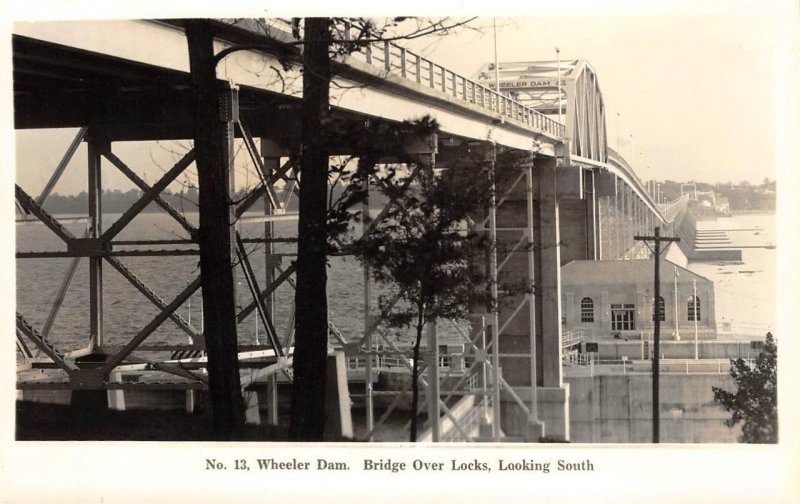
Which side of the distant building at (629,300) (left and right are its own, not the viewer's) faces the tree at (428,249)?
front

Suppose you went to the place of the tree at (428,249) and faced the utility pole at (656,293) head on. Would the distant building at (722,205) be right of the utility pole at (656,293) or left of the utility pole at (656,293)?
left

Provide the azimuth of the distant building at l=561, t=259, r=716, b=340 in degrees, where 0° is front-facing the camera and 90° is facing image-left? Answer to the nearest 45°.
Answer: approximately 0°

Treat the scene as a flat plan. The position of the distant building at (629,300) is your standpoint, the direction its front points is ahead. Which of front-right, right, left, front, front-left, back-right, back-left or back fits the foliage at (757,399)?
front

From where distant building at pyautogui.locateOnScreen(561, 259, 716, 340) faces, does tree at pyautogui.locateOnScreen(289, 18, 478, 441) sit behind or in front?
in front
